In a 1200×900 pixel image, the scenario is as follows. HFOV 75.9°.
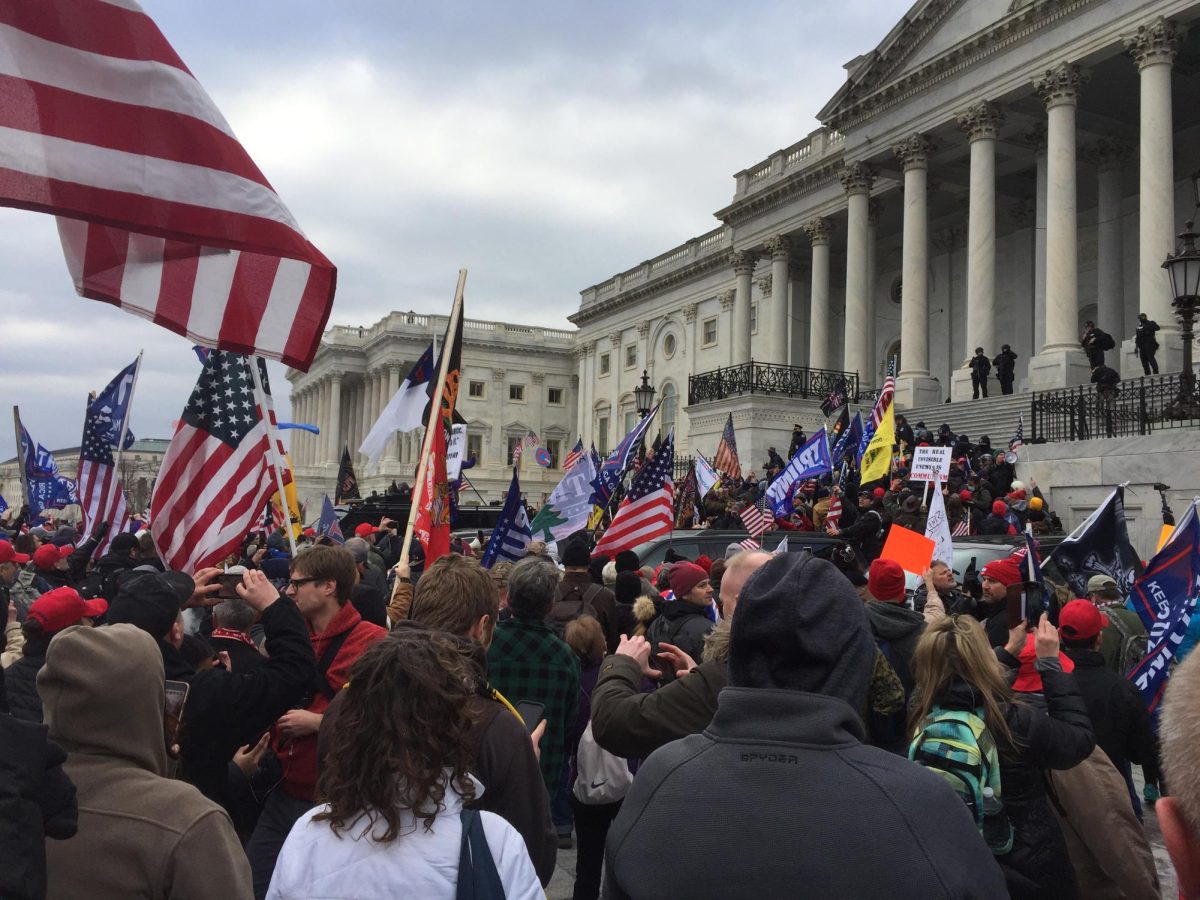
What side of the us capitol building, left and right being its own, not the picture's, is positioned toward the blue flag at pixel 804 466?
front

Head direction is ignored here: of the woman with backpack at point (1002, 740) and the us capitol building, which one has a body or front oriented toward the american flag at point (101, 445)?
the us capitol building

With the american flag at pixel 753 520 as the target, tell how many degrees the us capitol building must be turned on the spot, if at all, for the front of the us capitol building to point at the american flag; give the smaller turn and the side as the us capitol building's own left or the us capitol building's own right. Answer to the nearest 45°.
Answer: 0° — it already faces it

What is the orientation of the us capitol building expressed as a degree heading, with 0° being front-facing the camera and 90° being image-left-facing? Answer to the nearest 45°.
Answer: approximately 45°

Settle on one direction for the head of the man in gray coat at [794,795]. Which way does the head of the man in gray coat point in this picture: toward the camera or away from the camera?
away from the camera

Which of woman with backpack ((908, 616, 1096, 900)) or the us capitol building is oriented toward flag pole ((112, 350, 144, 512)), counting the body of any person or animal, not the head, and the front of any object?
the us capitol building

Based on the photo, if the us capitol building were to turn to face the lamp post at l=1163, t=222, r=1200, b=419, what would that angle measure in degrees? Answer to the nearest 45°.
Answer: approximately 45° to its left

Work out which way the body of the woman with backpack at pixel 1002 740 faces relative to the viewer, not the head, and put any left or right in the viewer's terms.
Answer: facing away from the viewer and to the right of the viewer

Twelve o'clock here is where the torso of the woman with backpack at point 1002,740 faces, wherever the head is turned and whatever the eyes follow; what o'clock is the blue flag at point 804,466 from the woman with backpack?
The blue flag is roughly at 10 o'clock from the woman with backpack.

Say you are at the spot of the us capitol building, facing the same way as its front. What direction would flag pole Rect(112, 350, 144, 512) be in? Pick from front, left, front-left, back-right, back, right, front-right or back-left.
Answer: front

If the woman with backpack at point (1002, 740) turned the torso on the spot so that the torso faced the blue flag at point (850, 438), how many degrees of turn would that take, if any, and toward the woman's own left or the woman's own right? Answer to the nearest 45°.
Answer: approximately 45° to the woman's own left

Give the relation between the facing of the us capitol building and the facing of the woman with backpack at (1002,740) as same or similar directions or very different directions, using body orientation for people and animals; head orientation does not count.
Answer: very different directions

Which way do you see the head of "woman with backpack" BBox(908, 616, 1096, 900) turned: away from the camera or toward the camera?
away from the camera

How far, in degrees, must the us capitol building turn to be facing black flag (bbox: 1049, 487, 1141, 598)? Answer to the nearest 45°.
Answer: approximately 45° to its left

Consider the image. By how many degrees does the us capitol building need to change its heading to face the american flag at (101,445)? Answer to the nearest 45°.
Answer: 0° — it already faces it

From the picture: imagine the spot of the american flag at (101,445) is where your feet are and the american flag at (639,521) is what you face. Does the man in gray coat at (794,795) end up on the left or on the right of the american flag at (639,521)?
right
